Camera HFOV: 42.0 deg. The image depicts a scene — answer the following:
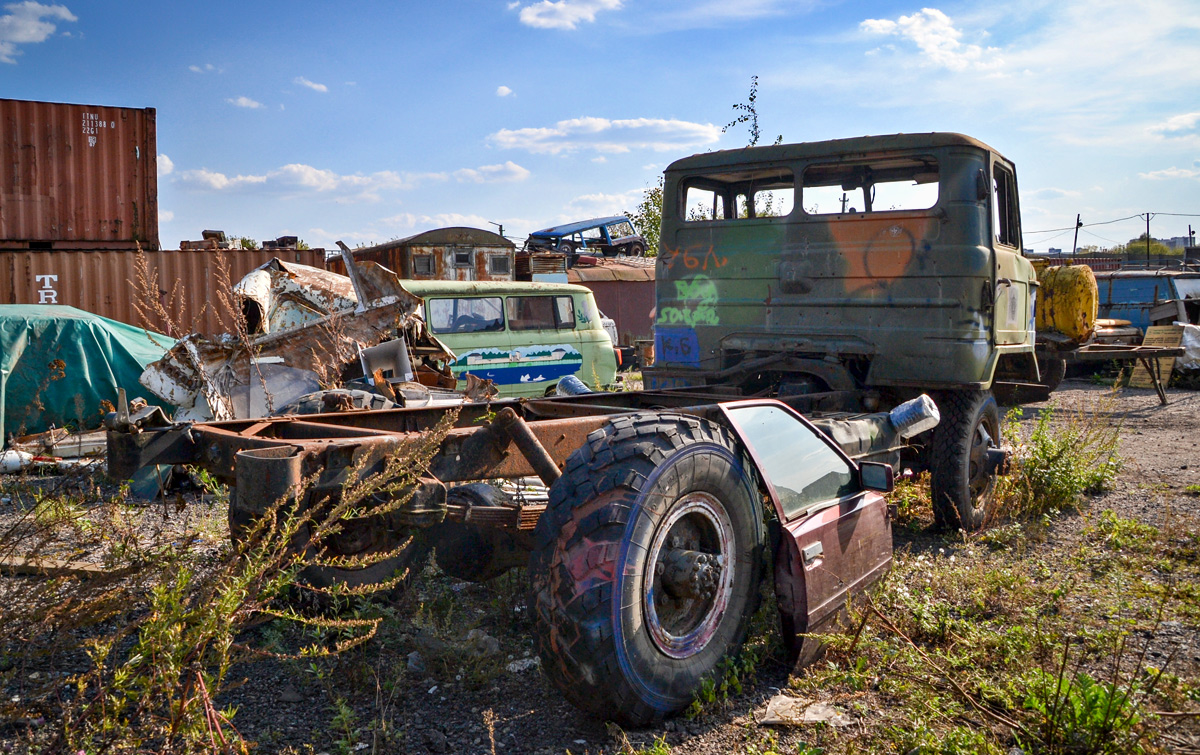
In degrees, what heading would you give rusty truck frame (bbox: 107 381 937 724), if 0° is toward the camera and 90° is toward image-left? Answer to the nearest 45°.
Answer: approximately 225°

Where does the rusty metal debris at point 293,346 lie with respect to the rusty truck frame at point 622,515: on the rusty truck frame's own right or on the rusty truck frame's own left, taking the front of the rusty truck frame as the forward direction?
on the rusty truck frame's own left

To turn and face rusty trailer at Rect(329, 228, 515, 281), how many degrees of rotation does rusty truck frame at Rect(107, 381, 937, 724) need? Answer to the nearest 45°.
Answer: approximately 45° to its left

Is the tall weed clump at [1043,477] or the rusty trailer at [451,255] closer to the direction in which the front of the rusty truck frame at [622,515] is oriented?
the tall weed clump

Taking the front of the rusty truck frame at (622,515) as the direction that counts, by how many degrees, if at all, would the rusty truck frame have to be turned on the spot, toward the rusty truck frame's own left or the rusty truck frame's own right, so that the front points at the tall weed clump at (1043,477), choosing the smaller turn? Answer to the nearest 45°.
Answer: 0° — it already faces it

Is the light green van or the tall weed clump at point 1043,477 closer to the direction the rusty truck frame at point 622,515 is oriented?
the tall weed clump
